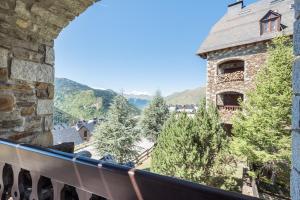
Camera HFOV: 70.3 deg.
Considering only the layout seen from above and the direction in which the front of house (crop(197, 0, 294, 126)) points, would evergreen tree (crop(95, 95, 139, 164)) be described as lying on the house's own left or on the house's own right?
on the house's own right

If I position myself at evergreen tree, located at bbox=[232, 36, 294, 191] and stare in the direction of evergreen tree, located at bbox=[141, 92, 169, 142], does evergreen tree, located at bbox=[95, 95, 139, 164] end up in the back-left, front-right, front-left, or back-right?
front-left

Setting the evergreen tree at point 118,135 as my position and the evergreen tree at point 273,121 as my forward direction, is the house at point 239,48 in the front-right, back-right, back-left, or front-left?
front-left

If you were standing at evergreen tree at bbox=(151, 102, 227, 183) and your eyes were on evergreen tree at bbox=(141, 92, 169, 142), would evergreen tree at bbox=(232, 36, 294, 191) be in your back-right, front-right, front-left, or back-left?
back-right

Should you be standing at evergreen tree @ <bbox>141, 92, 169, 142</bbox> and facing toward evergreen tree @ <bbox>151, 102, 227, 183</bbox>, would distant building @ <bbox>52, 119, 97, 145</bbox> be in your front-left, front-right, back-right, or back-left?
back-right

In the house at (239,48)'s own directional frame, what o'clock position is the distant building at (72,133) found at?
The distant building is roughly at 4 o'clock from the house.

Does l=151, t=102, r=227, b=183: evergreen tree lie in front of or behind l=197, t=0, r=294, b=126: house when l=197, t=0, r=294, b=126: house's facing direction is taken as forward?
in front

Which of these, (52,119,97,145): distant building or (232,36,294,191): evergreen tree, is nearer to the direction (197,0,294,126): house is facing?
the evergreen tree

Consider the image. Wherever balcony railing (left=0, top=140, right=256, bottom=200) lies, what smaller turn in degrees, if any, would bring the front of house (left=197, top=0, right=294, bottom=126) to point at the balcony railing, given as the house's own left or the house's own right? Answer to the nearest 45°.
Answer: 0° — it already faces it

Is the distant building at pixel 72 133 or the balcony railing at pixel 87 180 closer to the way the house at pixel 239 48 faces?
the balcony railing

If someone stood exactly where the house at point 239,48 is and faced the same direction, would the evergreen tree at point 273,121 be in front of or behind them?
in front

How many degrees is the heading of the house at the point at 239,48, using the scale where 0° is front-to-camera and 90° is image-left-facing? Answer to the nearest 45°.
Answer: approximately 0°

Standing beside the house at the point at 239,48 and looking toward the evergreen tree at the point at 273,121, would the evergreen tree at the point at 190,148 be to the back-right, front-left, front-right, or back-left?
front-right
